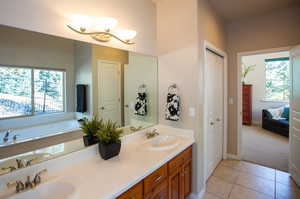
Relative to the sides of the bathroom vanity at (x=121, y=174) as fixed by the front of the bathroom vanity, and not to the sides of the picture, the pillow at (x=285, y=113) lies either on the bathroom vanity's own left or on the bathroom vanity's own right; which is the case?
on the bathroom vanity's own left

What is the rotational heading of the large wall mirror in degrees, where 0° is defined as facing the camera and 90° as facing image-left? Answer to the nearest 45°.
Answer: approximately 315°

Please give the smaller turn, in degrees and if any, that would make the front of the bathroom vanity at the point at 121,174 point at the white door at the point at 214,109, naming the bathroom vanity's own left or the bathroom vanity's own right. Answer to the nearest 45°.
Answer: approximately 90° to the bathroom vanity's own left

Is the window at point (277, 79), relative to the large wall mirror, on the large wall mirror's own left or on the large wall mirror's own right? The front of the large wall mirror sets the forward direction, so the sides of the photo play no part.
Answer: on the large wall mirror's own left

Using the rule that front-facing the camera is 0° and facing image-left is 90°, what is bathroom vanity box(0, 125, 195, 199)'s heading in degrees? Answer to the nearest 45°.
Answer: approximately 315°

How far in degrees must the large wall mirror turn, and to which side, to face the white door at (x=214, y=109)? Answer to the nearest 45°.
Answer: approximately 45° to its left

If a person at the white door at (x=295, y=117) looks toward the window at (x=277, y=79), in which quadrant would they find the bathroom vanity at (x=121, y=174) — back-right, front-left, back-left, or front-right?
back-left

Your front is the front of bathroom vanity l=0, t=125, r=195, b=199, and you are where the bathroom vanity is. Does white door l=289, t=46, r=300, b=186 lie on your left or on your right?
on your left
